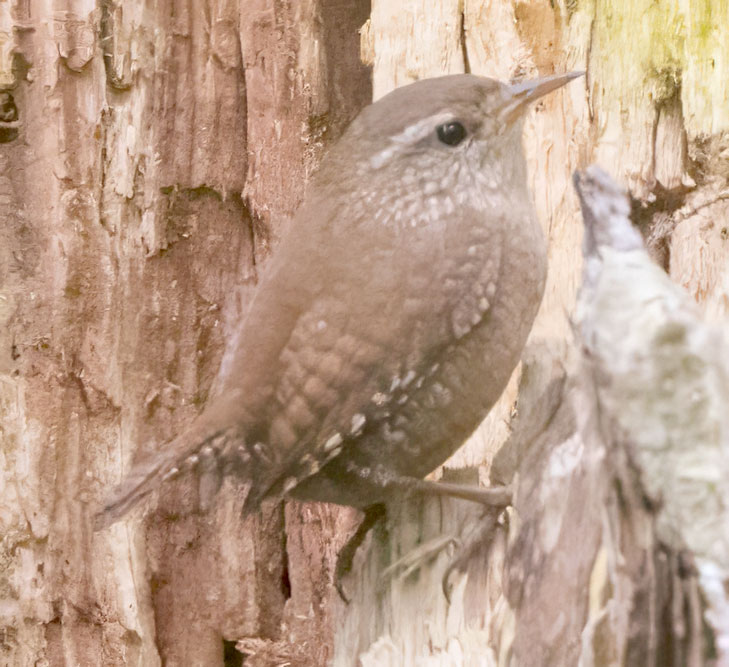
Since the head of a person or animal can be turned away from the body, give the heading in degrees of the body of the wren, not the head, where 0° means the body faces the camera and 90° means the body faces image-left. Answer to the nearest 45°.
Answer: approximately 270°
